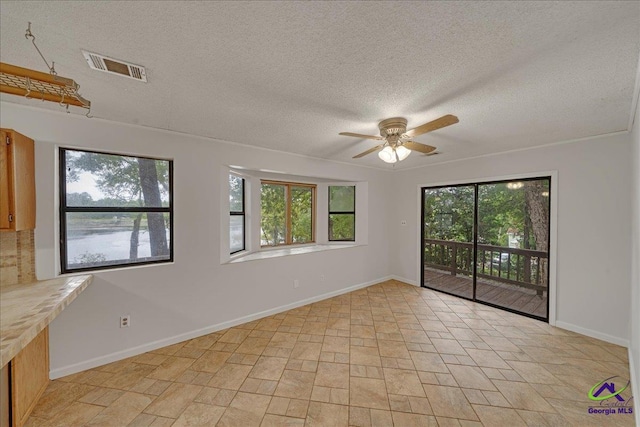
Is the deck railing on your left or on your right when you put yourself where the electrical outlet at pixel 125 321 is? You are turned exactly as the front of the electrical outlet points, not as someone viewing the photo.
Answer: on your left

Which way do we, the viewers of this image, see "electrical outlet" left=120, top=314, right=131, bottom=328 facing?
facing the viewer

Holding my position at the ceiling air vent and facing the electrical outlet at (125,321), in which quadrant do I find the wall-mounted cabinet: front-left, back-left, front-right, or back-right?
front-left

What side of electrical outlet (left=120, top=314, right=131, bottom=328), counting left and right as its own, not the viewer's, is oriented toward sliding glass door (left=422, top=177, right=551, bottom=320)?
left
